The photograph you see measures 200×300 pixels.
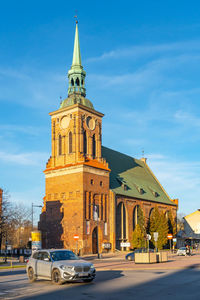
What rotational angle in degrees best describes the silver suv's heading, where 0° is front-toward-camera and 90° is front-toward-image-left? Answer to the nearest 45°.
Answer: approximately 315°
